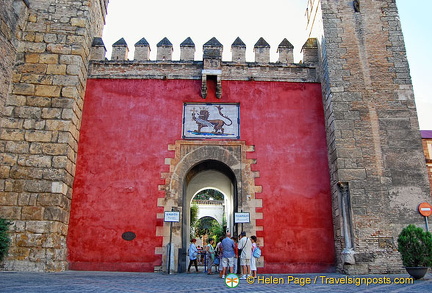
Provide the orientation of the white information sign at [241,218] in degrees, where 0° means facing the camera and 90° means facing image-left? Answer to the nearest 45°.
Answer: approximately 0°

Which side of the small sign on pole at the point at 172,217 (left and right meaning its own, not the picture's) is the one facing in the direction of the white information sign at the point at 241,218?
left

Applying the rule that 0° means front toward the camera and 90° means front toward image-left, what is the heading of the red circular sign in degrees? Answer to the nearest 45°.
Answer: approximately 0°

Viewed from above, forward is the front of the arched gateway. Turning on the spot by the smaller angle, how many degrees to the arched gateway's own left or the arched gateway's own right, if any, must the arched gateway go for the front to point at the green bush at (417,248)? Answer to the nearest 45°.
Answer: approximately 45° to the arched gateway's own left
